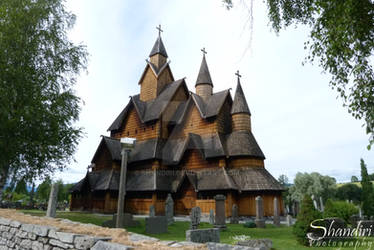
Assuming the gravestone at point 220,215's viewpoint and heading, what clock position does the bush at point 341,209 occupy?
The bush is roughly at 9 o'clock from the gravestone.

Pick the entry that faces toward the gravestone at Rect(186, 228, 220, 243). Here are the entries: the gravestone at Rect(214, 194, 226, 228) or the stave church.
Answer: the gravestone at Rect(214, 194, 226, 228)

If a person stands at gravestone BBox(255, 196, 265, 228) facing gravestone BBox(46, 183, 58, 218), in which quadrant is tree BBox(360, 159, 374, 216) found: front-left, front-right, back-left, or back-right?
back-right

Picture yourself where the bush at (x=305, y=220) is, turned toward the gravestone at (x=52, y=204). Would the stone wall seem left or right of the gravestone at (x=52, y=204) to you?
left

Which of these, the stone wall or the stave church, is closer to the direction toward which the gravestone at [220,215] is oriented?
the stone wall

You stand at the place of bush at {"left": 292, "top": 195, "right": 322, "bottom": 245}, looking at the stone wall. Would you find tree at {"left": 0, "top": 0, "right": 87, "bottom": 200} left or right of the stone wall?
right

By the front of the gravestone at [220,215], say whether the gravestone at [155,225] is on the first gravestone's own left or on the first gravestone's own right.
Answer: on the first gravestone's own right

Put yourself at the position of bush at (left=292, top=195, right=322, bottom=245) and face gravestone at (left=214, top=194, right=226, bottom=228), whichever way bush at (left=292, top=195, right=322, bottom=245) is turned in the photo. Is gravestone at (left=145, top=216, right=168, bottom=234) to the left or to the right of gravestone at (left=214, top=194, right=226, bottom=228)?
left

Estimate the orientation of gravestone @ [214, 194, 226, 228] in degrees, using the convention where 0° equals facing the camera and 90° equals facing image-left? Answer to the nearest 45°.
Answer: approximately 0°
